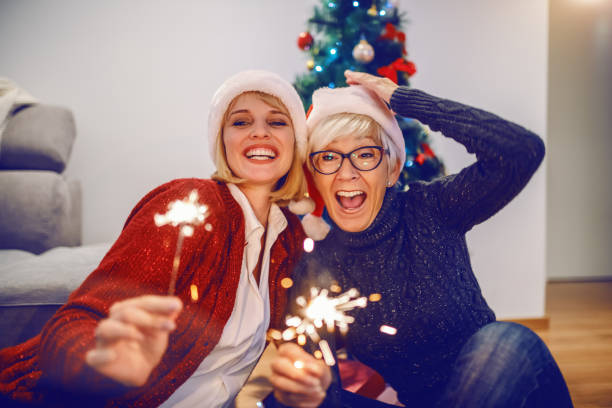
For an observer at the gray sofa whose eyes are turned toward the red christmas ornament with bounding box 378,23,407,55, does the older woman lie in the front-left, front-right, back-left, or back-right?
front-right

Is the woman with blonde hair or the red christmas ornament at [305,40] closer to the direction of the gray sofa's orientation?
the woman with blonde hair

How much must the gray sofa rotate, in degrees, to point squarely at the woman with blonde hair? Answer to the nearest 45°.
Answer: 0° — it already faces them

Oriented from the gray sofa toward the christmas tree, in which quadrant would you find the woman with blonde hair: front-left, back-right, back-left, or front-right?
front-right

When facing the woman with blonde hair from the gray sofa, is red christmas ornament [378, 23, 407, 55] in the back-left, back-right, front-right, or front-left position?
front-left

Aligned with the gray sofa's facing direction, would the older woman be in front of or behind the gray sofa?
in front

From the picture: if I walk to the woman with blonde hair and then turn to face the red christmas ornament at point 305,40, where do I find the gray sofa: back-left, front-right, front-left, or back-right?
front-left

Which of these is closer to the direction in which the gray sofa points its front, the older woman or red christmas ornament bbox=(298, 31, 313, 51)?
the older woman

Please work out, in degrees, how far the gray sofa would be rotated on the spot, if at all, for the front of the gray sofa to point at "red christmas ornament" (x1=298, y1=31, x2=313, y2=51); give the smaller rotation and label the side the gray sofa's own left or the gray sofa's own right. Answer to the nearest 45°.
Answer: approximately 90° to the gray sofa's own left

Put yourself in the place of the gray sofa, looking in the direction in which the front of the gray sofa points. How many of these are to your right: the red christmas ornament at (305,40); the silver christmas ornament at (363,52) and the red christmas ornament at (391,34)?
0

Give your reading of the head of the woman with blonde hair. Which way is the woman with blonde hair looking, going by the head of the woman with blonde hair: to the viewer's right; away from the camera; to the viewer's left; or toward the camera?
toward the camera

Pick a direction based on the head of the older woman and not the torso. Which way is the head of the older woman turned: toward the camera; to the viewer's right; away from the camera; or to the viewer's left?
toward the camera
